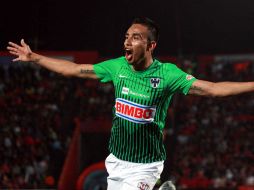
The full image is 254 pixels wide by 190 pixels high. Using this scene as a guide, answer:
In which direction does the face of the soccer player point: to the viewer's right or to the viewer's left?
to the viewer's left

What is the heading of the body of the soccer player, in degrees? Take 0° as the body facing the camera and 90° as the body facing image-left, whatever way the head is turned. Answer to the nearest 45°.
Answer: approximately 45°
